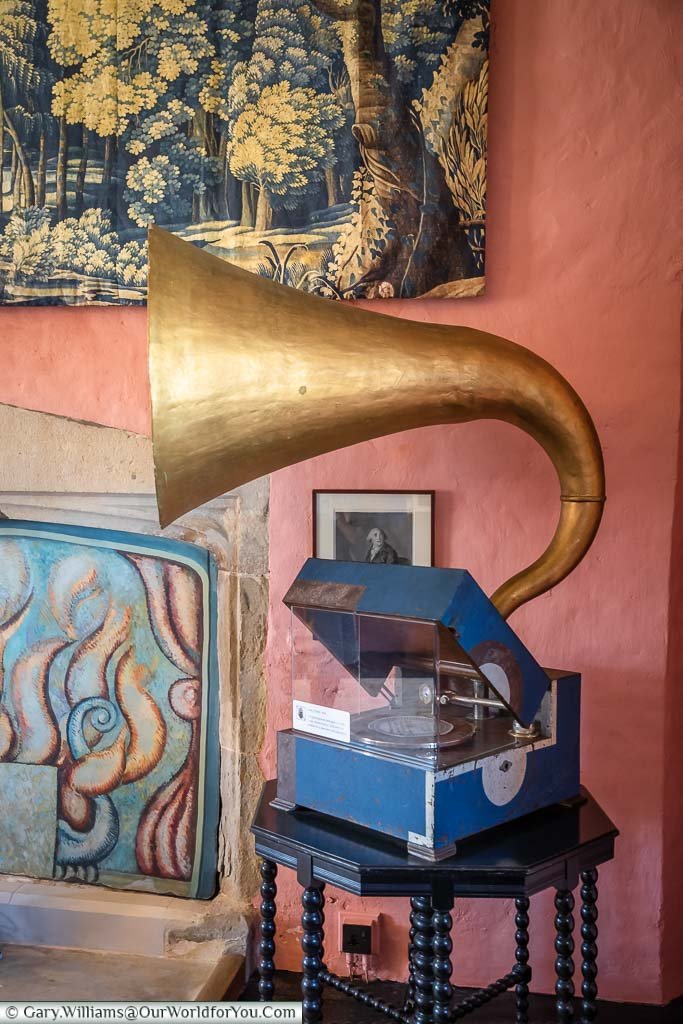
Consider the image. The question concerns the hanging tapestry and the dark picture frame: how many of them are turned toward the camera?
2

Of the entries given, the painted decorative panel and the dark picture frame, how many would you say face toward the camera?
2

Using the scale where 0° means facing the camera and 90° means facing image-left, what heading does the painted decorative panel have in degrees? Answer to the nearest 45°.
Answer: approximately 0°

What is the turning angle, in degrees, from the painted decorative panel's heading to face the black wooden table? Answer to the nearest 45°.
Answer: approximately 45° to its left

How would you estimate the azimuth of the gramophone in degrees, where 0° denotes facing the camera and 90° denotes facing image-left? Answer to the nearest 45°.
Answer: approximately 45°

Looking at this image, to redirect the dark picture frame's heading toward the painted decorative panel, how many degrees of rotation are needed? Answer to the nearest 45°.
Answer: approximately 90° to its right

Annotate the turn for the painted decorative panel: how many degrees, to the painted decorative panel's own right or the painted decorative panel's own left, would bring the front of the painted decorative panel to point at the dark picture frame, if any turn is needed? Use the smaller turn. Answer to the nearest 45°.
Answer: approximately 45° to the painted decorative panel's own left
